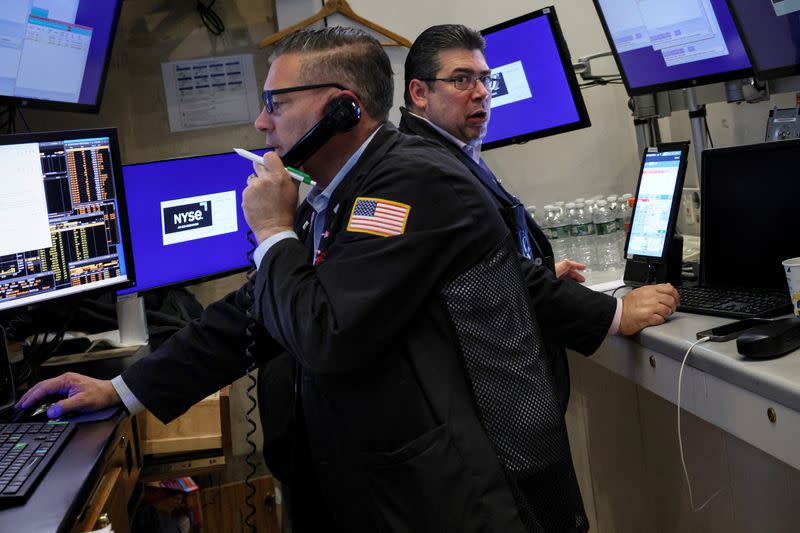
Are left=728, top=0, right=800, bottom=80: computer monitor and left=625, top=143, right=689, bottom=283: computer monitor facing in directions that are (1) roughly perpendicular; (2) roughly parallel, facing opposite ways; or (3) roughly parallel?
roughly parallel

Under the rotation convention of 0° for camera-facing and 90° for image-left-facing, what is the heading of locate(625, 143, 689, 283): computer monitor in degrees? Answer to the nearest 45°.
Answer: approximately 45°

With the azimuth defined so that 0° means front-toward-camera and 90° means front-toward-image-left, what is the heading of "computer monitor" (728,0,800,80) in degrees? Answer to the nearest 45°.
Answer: approximately 45°

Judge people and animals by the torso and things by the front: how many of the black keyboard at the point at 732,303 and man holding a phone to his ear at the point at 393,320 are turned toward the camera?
1

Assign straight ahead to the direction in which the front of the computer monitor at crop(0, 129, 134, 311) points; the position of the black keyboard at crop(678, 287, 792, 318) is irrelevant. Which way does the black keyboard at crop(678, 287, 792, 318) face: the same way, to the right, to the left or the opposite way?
to the right

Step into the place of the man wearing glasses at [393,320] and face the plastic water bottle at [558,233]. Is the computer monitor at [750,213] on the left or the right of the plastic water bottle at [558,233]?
right

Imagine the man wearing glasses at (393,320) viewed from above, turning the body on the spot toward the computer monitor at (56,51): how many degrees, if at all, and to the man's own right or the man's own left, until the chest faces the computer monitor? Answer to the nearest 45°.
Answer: approximately 45° to the man's own right

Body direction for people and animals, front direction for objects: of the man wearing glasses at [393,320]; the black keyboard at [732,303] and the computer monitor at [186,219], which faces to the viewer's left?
the man wearing glasses

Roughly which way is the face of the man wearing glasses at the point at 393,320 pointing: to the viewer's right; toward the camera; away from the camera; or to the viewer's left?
to the viewer's left

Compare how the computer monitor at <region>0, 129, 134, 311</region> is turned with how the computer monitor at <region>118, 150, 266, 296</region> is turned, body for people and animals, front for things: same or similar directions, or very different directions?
same or similar directions

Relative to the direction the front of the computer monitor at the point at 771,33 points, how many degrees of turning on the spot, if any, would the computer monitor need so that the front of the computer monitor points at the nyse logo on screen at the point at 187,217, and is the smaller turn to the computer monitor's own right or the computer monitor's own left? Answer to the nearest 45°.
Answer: approximately 45° to the computer monitor's own right

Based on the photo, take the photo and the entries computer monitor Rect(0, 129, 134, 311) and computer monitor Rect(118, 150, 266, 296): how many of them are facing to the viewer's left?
0

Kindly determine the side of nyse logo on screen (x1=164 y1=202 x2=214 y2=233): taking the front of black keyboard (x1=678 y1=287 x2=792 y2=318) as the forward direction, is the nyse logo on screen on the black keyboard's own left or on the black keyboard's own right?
on the black keyboard's own right

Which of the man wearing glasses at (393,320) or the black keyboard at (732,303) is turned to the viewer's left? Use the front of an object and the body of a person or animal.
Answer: the man wearing glasses

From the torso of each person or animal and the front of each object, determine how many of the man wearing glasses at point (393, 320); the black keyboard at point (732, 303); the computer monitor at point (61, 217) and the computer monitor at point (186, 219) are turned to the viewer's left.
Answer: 1

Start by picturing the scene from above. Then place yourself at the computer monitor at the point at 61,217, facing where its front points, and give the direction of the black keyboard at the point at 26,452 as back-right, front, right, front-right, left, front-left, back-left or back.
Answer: front-right

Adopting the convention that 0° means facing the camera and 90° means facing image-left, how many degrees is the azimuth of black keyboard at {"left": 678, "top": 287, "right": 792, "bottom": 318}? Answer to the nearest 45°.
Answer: approximately 0°
